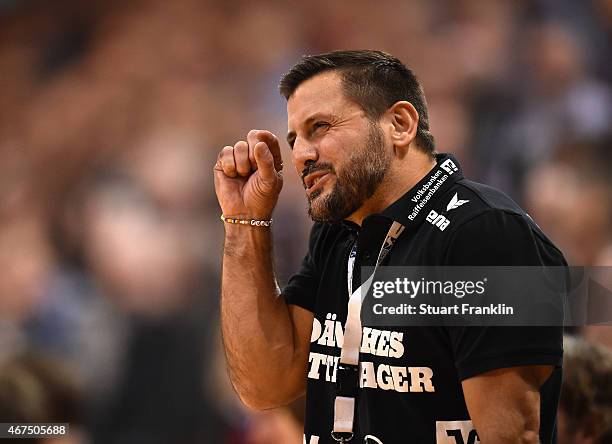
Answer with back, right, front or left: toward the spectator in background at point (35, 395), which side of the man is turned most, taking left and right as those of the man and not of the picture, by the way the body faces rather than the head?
right

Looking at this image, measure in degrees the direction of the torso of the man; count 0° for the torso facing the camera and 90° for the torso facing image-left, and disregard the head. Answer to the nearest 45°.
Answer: approximately 45°

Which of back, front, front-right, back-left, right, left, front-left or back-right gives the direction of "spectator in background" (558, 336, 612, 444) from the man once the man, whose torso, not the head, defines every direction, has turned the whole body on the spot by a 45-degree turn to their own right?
back-right

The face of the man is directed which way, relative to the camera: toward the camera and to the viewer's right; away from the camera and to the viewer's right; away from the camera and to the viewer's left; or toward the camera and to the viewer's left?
toward the camera and to the viewer's left
